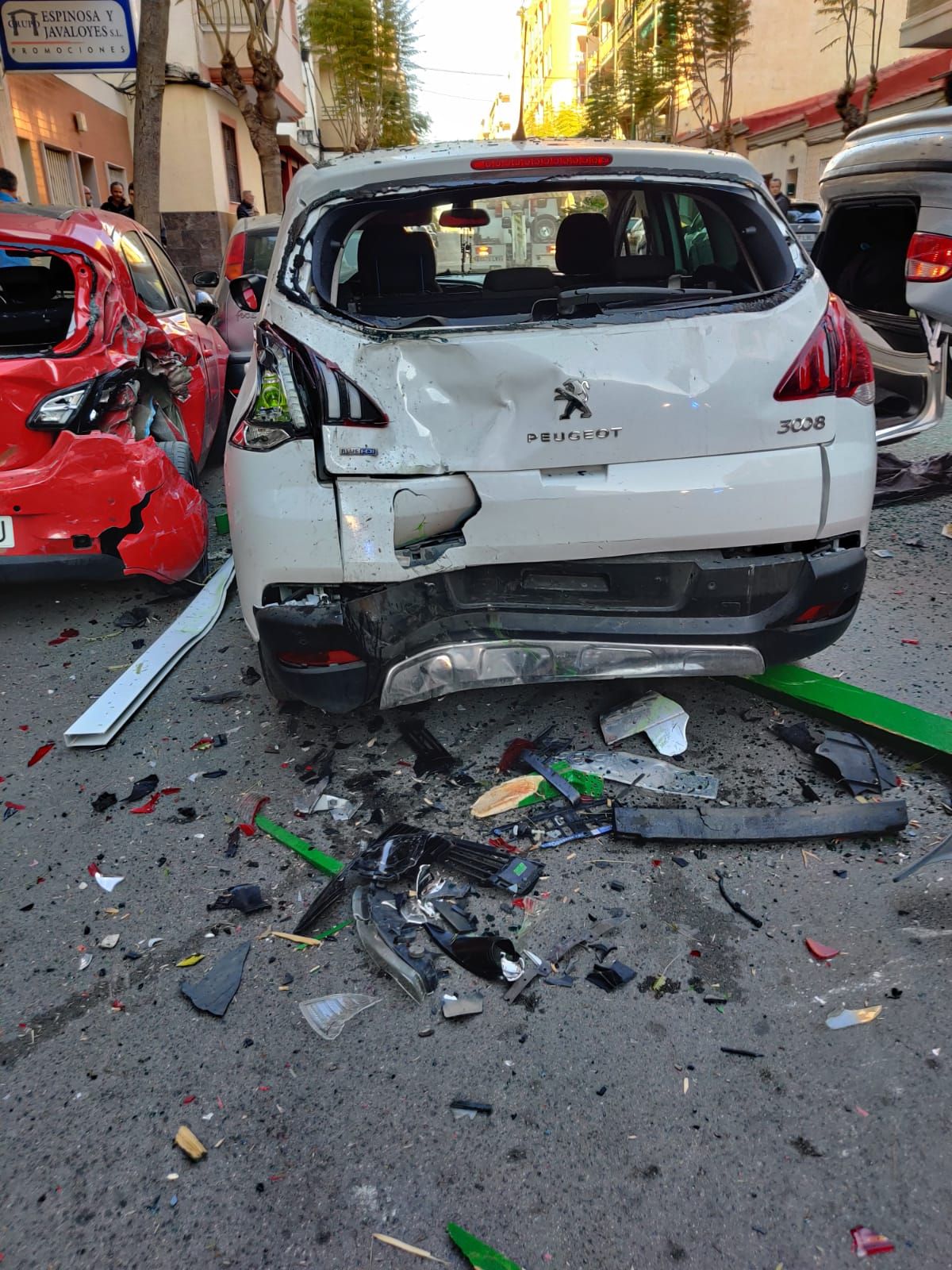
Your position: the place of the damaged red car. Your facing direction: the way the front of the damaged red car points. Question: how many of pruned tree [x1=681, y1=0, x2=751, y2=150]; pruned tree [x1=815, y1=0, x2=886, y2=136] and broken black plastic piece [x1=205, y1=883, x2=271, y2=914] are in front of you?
2

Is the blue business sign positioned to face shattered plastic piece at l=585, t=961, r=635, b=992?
yes

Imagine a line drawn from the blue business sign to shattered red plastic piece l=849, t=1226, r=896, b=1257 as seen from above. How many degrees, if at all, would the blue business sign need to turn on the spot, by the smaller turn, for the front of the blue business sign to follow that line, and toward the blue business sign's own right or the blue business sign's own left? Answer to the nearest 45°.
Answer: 0° — it already faces it

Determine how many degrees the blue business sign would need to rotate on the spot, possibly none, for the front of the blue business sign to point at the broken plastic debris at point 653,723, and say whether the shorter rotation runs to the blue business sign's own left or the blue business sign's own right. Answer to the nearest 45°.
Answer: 0° — it already faces it

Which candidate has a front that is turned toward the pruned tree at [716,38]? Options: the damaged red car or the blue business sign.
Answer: the damaged red car

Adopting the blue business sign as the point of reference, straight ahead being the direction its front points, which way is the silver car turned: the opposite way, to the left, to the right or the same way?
the opposite way

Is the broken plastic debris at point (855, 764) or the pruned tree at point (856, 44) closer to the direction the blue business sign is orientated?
the broken plastic debris

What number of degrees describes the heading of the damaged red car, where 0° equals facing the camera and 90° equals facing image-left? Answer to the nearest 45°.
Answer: approximately 225°

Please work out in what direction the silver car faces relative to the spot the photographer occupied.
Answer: facing away from the viewer and to the left of the viewer

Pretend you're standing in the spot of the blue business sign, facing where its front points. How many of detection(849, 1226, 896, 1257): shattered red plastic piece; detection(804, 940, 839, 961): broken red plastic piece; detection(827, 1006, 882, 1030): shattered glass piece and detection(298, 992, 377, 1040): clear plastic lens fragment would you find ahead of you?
4

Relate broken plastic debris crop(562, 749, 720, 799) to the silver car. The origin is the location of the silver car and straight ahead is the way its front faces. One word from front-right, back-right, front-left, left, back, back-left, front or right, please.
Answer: back-left

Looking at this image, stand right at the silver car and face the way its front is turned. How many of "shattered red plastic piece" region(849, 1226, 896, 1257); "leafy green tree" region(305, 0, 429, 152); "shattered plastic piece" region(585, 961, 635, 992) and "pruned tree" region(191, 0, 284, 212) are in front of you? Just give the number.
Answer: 2

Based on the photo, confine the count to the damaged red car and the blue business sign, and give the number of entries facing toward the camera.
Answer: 1

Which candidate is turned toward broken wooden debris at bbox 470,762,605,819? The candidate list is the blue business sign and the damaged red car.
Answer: the blue business sign

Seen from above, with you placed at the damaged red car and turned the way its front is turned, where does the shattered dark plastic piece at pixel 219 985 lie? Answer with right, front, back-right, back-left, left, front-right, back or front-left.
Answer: back-right

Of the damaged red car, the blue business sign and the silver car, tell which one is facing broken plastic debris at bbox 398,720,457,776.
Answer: the blue business sign
